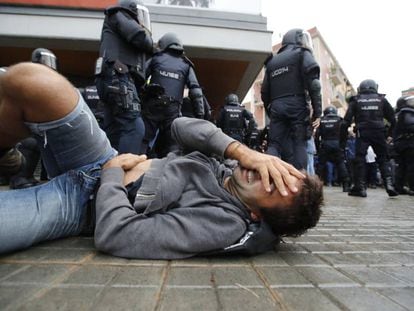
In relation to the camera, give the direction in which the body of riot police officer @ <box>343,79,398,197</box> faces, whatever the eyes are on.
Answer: away from the camera

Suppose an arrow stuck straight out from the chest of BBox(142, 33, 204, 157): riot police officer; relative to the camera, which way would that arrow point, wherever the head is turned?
away from the camera

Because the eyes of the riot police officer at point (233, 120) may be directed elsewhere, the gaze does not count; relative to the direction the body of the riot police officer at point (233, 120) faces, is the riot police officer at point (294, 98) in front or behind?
behind

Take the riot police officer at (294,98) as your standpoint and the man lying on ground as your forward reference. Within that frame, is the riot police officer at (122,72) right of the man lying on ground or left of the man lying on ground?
right

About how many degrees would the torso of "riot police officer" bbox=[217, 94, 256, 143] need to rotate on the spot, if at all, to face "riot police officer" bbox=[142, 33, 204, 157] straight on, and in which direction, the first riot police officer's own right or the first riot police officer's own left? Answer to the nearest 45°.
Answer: approximately 180°

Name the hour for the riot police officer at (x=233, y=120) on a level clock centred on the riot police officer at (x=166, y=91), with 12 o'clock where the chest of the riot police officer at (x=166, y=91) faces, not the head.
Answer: the riot police officer at (x=233, y=120) is roughly at 1 o'clock from the riot police officer at (x=166, y=91).

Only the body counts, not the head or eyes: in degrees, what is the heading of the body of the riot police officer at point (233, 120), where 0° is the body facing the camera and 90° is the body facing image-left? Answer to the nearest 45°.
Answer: approximately 180°

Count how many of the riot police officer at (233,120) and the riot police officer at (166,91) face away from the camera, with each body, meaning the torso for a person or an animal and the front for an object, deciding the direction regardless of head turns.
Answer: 2
